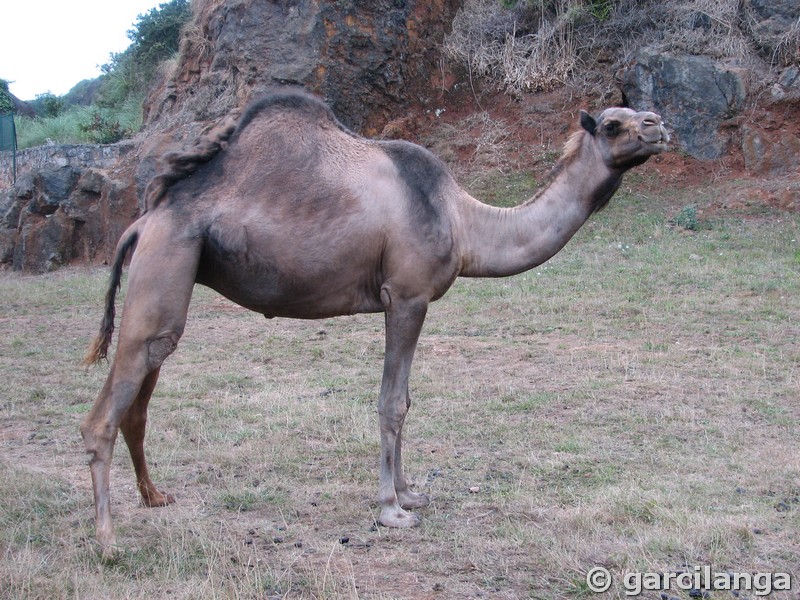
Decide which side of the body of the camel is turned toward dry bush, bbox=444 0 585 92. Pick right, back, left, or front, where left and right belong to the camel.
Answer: left

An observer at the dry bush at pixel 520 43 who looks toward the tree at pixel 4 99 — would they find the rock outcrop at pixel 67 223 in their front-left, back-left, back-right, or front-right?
front-left

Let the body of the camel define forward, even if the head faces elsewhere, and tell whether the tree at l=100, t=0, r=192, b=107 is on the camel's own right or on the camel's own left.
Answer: on the camel's own left

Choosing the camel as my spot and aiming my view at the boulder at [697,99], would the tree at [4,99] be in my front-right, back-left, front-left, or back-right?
front-left

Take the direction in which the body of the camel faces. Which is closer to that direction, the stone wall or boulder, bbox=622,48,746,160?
the boulder

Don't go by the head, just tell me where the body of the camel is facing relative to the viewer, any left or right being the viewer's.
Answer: facing to the right of the viewer

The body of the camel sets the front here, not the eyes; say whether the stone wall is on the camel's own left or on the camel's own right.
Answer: on the camel's own left

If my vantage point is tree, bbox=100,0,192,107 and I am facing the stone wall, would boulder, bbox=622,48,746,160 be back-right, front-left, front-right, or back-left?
front-left

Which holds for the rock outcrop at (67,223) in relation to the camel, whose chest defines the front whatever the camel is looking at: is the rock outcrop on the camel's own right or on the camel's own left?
on the camel's own left

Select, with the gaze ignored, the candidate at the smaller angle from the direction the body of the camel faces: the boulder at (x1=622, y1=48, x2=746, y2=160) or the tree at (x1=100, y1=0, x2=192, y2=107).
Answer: the boulder
